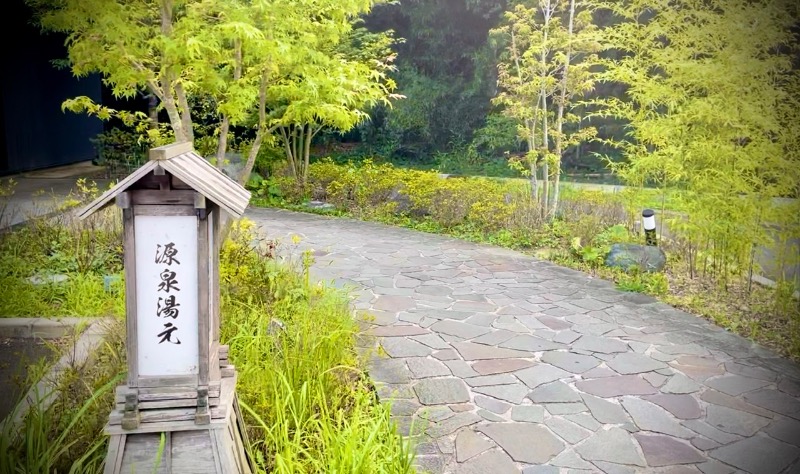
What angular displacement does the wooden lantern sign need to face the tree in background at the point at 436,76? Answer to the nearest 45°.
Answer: approximately 135° to its left

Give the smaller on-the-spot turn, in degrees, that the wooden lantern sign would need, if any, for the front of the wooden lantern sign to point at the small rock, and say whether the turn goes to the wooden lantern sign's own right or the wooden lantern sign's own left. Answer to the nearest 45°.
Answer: approximately 135° to the wooden lantern sign's own left

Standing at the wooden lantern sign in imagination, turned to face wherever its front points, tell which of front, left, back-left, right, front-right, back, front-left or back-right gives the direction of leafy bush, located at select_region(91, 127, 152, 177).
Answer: back

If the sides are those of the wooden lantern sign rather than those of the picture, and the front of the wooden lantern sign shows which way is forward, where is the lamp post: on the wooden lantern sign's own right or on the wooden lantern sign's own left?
on the wooden lantern sign's own left

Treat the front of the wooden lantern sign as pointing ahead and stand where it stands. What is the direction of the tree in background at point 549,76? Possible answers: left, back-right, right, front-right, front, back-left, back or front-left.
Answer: back-left

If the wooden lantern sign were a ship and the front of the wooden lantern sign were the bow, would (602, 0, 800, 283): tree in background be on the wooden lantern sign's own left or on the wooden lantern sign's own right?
on the wooden lantern sign's own left

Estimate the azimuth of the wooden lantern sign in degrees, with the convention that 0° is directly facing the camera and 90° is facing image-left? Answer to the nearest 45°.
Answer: approximately 0°

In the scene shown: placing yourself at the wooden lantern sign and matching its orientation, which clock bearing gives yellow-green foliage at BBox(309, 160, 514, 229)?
The yellow-green foliage is roughly at 7 o'clock from the wooden lantern sign.

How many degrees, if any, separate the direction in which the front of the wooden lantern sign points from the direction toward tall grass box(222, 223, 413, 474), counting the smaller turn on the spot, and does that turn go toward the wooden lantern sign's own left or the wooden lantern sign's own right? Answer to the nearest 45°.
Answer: approximately 135° to the wooden lantern sign's own left
